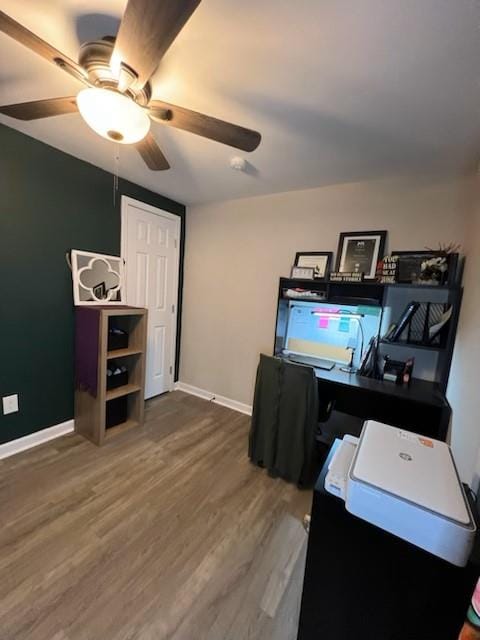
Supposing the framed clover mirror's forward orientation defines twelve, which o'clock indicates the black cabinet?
The black cabinet is roughly at 1 o'clock from the framed clover mirror.

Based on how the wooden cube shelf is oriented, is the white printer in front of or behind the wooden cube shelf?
in front

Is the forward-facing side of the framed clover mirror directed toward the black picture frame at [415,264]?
yes

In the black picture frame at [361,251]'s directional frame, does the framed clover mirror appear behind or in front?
in front

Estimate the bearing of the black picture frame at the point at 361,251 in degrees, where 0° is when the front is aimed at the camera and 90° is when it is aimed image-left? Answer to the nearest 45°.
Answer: approximately 45°

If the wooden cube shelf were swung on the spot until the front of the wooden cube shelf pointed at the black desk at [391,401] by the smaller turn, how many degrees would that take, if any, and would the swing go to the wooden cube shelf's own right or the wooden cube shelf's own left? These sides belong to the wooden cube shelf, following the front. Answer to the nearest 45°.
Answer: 0° — it already faces it

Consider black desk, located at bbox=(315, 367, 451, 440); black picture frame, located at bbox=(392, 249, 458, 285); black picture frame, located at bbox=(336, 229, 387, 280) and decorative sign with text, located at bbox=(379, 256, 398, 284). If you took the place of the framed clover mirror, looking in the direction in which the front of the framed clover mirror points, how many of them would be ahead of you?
4

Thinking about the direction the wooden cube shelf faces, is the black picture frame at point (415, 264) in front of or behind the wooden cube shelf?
in front
